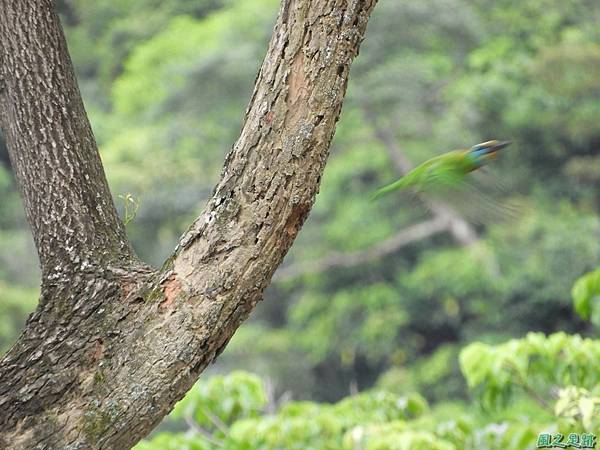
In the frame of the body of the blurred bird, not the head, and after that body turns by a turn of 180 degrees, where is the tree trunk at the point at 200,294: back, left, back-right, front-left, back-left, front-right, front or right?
front-left

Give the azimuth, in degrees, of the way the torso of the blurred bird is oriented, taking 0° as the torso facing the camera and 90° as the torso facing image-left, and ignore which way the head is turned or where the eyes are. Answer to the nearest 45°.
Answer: approximately 270°
